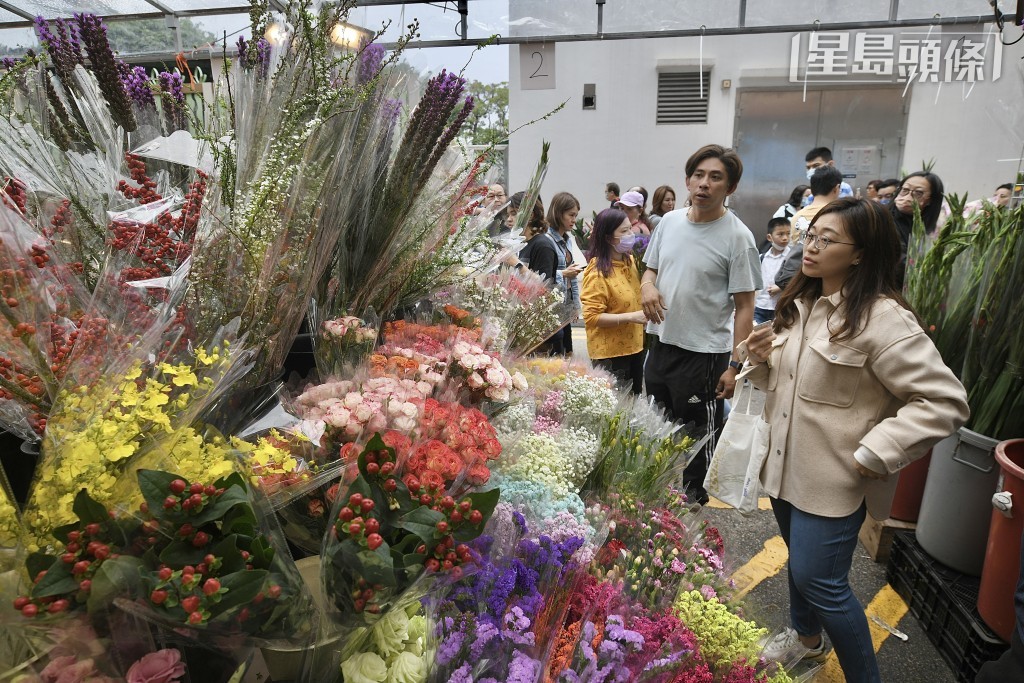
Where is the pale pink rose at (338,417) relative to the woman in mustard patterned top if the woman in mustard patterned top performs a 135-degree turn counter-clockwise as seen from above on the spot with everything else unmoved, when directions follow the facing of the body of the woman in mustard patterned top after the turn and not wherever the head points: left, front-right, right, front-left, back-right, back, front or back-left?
back

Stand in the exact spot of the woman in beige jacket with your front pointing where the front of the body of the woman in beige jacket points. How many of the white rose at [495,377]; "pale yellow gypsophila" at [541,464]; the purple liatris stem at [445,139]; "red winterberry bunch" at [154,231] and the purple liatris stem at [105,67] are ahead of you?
5

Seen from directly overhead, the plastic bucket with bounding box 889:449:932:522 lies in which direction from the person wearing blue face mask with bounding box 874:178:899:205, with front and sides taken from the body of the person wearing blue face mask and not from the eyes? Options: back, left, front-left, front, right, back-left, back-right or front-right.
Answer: front-left

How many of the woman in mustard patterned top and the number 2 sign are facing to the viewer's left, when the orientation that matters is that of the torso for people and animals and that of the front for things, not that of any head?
0

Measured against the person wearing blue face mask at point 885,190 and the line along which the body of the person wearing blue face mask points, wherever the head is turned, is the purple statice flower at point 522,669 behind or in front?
in front

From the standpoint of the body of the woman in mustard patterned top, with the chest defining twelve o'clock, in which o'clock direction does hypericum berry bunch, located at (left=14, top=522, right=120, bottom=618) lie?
The hypericum berry bunch is roughly at 2 o'clock from the woman in mustard patterned top.

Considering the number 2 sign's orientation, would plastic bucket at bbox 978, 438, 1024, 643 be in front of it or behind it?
in front

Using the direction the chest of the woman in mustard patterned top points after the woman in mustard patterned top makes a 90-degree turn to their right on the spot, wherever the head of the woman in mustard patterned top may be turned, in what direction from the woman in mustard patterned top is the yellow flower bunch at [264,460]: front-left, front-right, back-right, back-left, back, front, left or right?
front-left

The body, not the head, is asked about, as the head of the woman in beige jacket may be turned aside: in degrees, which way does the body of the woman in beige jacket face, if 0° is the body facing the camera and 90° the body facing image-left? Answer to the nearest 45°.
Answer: approximately 45°

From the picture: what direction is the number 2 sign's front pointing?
toward the camera

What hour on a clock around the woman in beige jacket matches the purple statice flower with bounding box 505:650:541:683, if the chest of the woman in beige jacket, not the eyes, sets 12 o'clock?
The purple statice flower is roughly at 11 o'clock from the woman in beige jacket.
